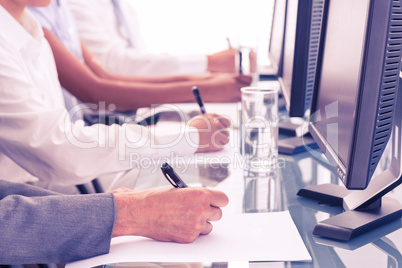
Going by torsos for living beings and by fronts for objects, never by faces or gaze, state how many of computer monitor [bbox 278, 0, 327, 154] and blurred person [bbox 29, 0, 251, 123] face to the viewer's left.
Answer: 1

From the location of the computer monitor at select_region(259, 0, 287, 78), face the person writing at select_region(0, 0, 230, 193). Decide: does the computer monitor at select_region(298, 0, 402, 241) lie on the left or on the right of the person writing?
left

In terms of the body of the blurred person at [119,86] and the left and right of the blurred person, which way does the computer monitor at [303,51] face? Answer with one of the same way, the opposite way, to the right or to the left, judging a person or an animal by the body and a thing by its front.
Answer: the opposite way

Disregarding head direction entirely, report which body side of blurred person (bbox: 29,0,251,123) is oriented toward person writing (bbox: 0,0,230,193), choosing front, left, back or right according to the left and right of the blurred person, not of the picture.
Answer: right

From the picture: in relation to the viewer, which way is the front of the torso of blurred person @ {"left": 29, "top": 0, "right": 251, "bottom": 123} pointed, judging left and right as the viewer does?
facing to the right of the viewer

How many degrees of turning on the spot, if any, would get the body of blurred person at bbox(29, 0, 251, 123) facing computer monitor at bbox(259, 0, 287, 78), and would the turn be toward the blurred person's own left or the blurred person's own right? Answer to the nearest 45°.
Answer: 0° — they already face it

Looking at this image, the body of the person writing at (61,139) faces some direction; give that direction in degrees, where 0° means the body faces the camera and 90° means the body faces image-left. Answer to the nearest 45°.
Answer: approximately 270°

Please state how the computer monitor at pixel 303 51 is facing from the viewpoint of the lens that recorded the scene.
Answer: facing to the left of the viewer
